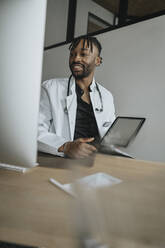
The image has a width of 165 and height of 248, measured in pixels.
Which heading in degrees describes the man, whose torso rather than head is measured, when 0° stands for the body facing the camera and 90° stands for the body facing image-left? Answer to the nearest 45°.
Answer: approximately 0°

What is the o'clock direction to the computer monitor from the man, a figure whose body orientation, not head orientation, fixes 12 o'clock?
The computer monitor is roughly at 12 o'clock from the man.

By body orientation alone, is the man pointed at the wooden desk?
yes
